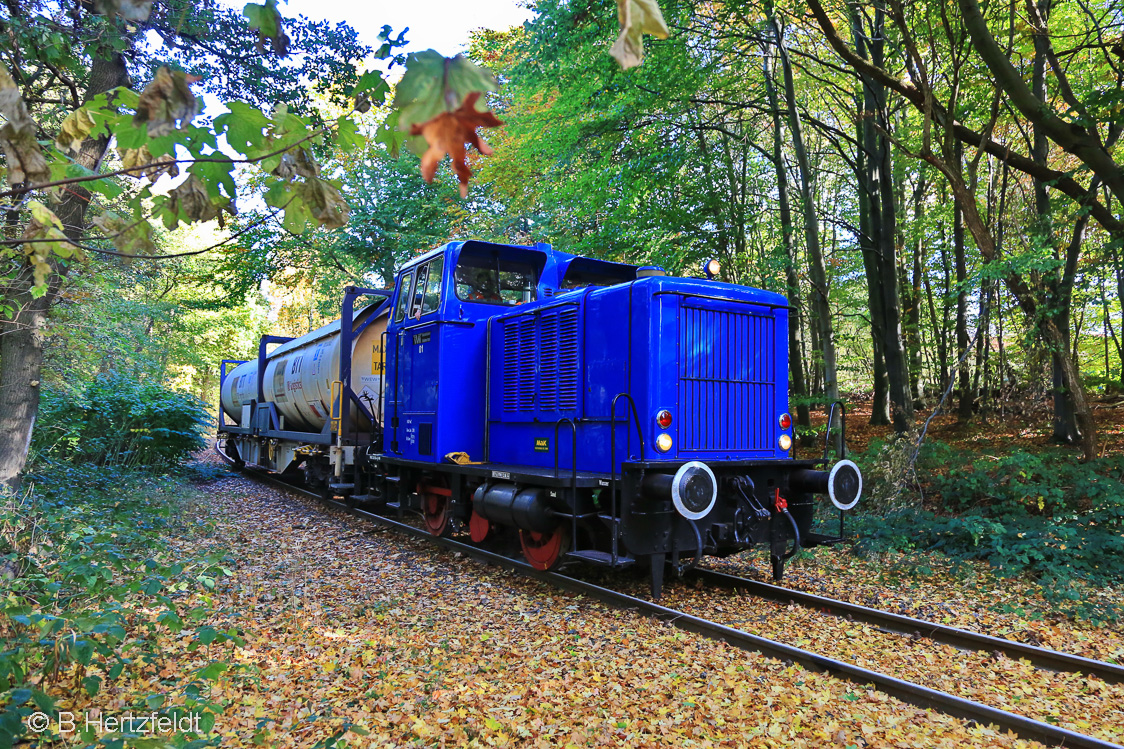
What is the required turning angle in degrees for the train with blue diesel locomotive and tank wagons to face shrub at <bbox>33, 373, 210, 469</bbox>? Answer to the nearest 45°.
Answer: approximately 180°

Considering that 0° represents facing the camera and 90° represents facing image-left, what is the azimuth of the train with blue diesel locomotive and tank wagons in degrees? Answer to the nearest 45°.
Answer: approximately 315°
